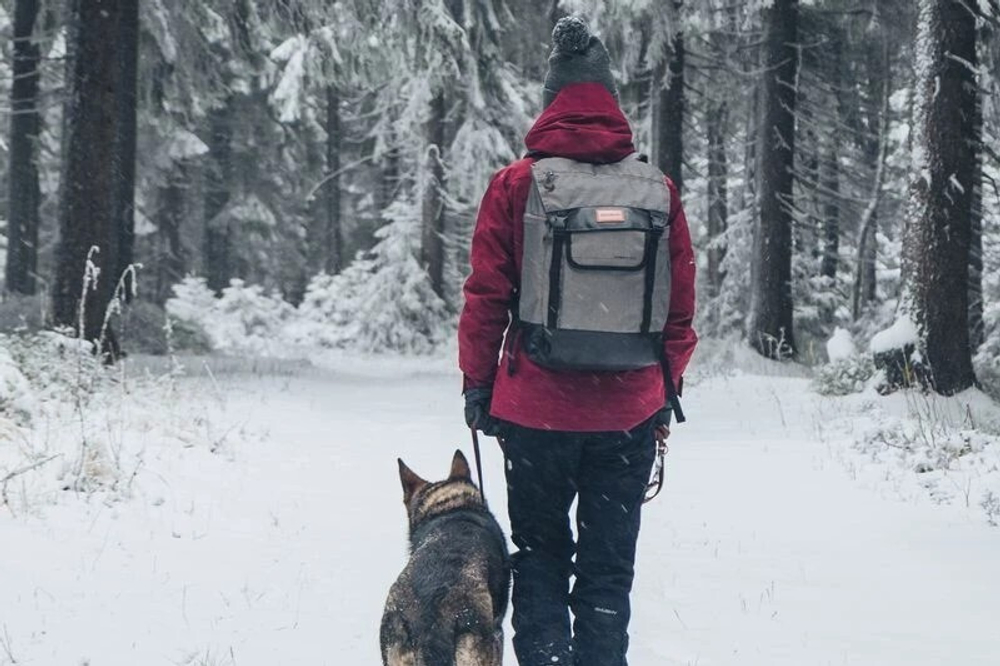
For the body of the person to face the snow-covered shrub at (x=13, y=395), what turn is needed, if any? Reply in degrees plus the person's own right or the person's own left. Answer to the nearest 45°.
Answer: approximately 45° to the person's own left

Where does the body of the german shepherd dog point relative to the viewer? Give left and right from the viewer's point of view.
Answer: facing away from the viewer

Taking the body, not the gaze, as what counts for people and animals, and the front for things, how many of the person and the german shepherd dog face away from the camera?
2

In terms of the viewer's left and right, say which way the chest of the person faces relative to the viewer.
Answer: facing away from the viewer

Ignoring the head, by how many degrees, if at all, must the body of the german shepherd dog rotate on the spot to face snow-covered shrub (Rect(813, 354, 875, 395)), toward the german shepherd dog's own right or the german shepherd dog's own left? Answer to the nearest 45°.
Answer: approximately 45° to the german shepherd dog's own right

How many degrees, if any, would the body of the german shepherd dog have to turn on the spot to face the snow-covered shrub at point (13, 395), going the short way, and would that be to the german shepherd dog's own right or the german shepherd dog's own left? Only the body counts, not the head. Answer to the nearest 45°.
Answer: approximately 45° to the german shepherd dog's own left
